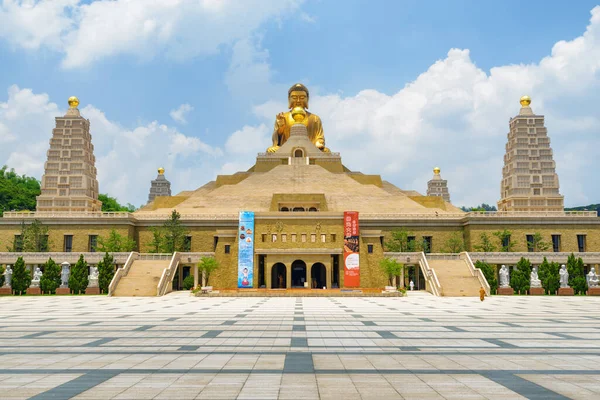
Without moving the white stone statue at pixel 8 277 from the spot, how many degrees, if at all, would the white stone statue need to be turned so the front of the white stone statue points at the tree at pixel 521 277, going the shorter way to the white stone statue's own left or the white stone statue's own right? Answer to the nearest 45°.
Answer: approximately 45° to the white stone statue's own left

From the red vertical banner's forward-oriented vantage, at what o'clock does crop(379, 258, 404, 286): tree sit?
The tree is roughly at 9 o'clock from the red vertical banner.

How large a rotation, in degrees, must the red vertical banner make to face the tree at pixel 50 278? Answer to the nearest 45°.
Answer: approximately 90° to its right

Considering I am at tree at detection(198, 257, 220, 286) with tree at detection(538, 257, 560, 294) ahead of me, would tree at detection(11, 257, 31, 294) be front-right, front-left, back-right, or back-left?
back-right

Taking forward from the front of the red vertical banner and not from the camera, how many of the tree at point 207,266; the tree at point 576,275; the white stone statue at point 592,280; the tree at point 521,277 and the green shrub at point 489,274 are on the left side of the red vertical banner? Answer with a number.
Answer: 4

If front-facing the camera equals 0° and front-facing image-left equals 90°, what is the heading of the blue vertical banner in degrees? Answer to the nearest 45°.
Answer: approximately 0°

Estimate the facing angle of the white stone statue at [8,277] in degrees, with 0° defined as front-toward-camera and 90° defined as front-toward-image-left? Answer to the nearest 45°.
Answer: approximately 0°

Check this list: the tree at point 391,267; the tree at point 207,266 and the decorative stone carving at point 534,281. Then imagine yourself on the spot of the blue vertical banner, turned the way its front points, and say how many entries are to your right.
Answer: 1

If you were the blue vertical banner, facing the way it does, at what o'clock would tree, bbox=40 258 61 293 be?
The tree is roughly at 3 o'clock from the blue vertical banner.

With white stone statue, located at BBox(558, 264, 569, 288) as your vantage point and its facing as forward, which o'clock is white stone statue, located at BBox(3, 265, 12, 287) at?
white stone statue, located at BBox(3, 265, 12, 287) is roughly at 2 o'clock from white stone statue, located at BBox(558, 264, 569, 288).

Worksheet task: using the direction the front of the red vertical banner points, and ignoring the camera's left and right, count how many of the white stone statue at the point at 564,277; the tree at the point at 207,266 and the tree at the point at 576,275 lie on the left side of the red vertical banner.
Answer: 2

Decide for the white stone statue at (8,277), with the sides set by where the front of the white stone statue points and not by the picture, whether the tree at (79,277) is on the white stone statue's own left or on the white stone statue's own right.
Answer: on the white stone statue's own left

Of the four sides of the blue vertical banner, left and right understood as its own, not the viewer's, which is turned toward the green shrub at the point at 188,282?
right

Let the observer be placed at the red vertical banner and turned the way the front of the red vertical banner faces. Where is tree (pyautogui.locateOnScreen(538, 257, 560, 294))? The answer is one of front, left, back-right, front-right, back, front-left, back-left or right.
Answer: left

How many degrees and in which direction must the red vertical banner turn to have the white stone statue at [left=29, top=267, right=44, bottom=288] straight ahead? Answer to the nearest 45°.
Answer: approximately 90° to its right
